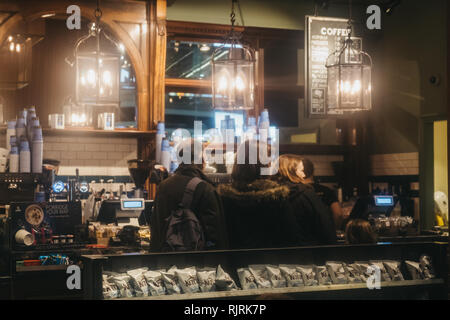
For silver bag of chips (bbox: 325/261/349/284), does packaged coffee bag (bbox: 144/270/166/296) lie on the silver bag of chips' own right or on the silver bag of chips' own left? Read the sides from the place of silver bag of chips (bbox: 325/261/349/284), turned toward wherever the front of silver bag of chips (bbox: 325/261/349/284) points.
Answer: on the silver bag of chips' own right

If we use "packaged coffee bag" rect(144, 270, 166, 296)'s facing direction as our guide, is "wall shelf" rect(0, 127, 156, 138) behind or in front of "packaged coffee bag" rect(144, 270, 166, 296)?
behind

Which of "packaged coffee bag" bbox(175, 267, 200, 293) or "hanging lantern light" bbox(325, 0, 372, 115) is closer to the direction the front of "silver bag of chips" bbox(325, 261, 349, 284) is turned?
the packaged coffee bag

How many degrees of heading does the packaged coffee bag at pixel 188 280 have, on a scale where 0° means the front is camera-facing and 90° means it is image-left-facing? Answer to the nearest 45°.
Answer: approximately 0°

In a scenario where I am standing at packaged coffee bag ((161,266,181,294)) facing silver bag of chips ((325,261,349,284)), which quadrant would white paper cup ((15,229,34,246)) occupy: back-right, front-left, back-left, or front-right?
back-left

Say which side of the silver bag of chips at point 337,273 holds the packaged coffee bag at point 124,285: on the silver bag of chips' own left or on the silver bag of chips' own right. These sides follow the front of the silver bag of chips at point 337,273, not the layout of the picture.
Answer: on the silver bag of chips' own right

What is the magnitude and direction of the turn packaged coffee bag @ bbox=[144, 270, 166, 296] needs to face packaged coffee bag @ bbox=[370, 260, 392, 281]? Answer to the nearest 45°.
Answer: approximately 90° to its left

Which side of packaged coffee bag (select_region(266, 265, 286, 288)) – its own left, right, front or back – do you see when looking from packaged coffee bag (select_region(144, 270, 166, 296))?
right

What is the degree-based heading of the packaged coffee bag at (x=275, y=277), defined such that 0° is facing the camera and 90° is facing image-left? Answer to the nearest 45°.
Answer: approximately 0°

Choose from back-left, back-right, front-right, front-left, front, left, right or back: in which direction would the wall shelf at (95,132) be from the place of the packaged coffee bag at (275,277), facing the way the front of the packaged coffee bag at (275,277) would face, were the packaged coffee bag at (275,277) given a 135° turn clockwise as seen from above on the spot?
front

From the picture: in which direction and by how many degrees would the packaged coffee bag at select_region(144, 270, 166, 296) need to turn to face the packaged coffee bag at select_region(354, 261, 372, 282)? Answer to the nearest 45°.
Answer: approximately 90° to its left
